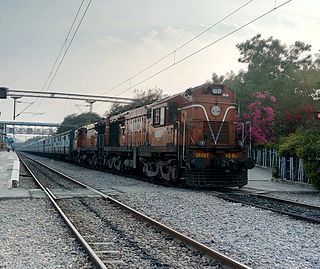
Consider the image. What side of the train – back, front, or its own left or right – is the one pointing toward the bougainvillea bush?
left

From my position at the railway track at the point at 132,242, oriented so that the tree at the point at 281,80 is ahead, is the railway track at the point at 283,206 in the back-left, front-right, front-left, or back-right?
front-right

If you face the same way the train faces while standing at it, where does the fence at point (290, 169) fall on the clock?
The fence is roughly at 9 o'clock from the train.

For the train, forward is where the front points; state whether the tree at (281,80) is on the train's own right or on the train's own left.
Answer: on the train's own left

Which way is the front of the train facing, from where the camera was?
facing the viewer and to the right of the viewer

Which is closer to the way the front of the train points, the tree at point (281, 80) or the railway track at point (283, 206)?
the railway track

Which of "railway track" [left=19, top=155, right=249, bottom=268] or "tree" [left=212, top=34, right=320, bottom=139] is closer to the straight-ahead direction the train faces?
the railway track

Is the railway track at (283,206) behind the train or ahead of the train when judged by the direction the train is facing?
ahead

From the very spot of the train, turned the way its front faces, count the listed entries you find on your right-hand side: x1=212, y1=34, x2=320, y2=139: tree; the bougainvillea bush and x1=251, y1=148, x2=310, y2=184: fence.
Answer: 0
